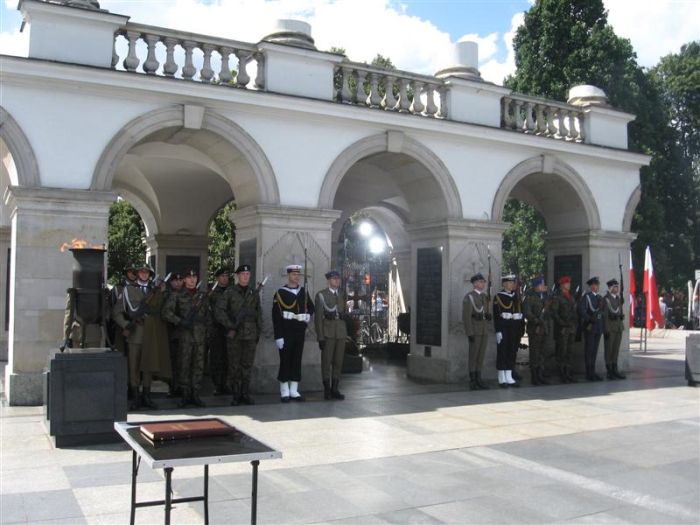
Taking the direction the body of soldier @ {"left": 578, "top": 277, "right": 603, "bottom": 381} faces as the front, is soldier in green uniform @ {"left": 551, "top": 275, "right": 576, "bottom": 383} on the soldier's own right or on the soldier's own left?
on the soldier's own right

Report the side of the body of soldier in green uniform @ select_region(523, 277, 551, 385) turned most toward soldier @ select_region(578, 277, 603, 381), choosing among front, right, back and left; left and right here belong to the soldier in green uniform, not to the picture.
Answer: left

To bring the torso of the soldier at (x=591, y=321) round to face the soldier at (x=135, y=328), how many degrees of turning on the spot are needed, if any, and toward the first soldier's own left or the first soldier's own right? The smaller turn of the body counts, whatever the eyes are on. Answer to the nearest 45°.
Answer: approximately 90° to the first soldier's own right

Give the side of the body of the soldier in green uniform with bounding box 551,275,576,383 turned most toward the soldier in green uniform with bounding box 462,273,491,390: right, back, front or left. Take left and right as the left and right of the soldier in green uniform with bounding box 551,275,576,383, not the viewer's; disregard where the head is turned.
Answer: right

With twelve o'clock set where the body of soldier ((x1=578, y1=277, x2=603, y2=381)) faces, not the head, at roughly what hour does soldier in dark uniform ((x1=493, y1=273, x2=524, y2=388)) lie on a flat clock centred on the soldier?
The soldier in dark uniform is roughly at 3 o'clock from the soldier.

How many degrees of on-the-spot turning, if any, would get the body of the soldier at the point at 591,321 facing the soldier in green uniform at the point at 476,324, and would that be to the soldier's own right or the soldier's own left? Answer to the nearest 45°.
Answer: approximately 90° to the soldier's own right

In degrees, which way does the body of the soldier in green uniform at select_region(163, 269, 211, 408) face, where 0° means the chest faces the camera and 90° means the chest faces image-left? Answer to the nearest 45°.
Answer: approximately 0°

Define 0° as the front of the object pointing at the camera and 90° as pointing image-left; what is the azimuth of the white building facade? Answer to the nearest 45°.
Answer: approximately 315°
